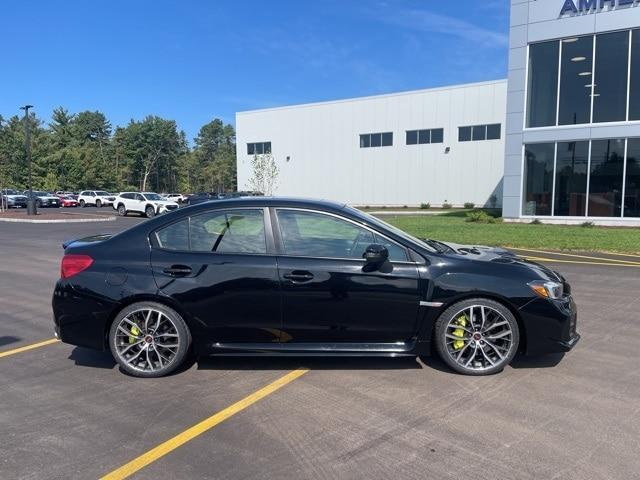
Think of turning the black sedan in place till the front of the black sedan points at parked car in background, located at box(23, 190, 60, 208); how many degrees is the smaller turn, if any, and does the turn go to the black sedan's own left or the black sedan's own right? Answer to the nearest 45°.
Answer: approximately 135° to the black sedan's own left

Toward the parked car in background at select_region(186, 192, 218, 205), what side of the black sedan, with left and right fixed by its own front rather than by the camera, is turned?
left

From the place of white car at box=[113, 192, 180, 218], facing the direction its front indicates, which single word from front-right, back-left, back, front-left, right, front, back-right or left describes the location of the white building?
front-left

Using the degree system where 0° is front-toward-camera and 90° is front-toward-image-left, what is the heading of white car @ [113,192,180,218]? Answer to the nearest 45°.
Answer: approximately 315°

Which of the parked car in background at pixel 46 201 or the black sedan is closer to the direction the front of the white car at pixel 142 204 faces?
the black sedan

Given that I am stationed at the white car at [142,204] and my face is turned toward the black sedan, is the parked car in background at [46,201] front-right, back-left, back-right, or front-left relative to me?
back-right

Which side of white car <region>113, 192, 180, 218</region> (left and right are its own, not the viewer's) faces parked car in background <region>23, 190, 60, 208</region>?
back

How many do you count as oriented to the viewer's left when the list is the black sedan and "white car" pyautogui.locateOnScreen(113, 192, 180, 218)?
0

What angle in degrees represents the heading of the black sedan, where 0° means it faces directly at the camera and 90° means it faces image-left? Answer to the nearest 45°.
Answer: approximately 270°

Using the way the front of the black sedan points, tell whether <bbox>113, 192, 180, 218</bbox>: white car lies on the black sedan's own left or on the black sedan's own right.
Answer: on the black sedan's own left

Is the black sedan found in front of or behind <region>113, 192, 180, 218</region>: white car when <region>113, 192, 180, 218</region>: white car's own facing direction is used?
in front

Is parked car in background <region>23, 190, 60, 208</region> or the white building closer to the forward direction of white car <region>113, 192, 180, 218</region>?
the white building
